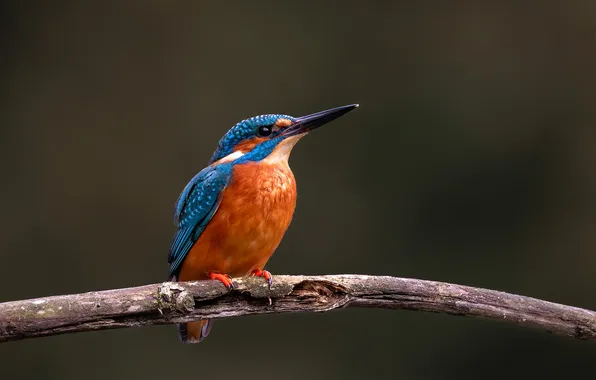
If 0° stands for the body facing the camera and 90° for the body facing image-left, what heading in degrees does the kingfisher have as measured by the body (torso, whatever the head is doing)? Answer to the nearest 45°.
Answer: approximately 315°
